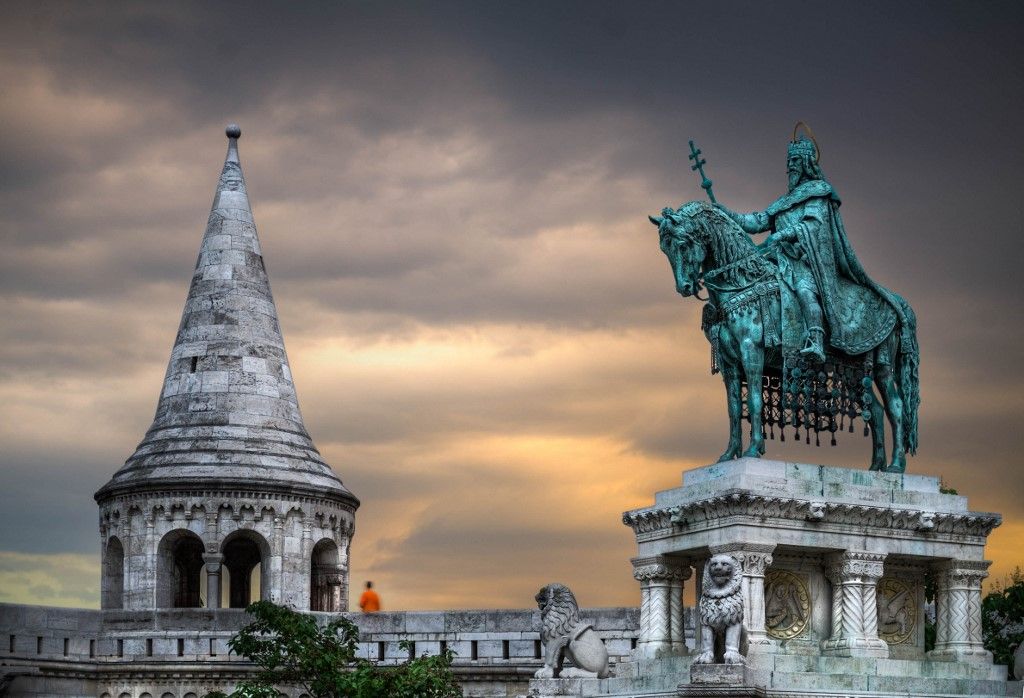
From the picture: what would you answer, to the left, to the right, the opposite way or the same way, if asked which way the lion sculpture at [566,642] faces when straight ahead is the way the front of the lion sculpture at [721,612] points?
to the right

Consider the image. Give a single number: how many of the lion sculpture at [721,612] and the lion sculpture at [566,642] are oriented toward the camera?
1

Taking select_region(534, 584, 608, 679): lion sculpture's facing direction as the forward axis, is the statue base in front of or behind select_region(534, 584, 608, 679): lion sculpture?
behind

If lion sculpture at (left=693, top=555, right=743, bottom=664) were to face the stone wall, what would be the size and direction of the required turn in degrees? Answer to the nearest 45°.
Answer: approximately 135° to its right

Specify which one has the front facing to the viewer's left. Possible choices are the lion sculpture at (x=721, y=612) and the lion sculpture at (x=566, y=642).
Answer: the lion sculpture at (x=566, y=642)

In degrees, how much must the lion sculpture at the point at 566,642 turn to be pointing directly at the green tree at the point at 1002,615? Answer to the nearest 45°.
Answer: approximately 135° to its right

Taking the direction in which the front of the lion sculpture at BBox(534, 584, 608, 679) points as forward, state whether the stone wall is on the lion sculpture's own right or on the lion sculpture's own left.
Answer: on the lion sculpture's own right

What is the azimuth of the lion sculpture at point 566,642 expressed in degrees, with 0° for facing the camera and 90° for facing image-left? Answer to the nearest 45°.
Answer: approximately 90°

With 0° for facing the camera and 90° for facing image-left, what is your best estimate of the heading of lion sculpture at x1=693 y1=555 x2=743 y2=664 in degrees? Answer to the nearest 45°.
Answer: approximately 0°
